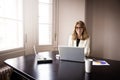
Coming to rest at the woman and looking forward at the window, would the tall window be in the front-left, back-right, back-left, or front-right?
front-right

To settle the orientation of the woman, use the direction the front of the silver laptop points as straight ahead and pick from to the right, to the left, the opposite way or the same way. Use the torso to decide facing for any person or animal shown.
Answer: the opposite way

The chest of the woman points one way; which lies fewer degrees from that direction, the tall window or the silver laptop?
the silver laptop

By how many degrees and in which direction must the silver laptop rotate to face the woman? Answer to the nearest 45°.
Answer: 0° — it already faces them

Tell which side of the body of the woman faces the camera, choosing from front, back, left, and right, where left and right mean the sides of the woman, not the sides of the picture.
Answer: front

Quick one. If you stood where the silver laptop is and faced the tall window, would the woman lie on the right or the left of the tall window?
right

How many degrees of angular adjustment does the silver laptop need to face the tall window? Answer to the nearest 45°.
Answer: approximately 45° to its left

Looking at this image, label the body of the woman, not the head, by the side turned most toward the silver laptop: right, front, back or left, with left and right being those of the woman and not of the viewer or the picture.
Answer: front

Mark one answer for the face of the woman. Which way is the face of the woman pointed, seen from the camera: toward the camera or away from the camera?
toward the camera

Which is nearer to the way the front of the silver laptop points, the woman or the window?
the woman

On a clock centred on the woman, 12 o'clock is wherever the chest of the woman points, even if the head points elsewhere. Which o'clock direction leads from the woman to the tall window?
The tall window is roughly at 4 o'clock from the woman.

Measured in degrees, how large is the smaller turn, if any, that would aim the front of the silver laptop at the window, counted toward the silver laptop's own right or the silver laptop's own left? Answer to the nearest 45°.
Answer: approximately 45° to the silver laptop's own left

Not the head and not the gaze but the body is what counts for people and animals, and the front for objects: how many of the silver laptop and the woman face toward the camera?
1

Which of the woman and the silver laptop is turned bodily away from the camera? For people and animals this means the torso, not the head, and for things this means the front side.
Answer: the silver laptop

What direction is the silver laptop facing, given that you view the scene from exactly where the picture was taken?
facing away from the viewer

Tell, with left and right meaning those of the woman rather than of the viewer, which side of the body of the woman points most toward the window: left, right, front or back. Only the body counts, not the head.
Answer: right
